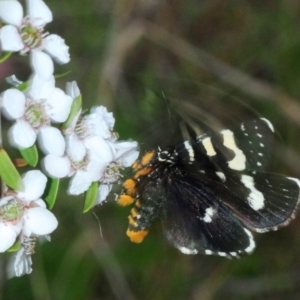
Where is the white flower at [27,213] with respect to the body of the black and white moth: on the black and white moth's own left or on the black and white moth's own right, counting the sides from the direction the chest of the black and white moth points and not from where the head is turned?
on the black and white moth's own left

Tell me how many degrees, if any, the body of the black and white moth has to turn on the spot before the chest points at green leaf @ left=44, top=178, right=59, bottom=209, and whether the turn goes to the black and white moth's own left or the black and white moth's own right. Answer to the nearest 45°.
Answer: approximately 45° to the black and white moth's own left
